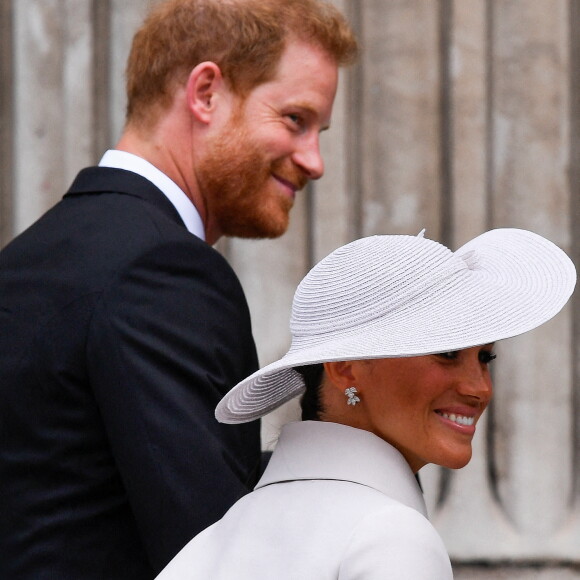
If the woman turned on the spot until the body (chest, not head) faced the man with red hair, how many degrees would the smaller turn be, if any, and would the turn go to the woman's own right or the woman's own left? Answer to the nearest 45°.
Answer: approximately 90° to the woman's own left

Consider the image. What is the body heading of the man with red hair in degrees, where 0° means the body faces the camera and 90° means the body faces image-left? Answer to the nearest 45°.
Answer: approximately 225°

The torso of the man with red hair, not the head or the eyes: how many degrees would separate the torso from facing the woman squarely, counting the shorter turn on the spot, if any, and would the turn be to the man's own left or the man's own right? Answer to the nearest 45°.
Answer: approximately 90° to the man's own right

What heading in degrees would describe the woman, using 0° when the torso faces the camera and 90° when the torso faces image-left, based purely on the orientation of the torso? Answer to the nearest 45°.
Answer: approximately 225°
